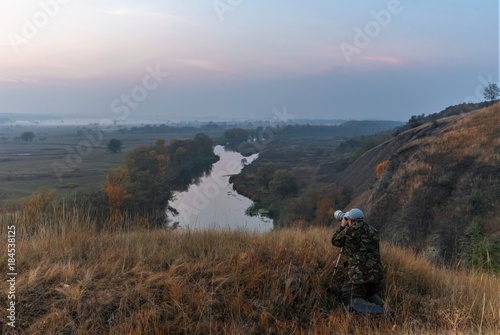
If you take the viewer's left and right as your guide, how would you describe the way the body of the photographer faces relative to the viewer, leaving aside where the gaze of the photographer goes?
facing away from the viewer and to the left of the viewer
